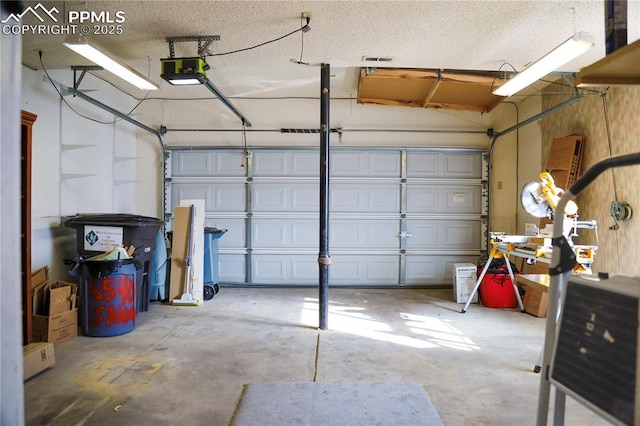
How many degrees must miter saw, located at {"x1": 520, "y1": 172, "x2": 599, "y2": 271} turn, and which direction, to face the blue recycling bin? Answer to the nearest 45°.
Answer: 0° — it already faces it

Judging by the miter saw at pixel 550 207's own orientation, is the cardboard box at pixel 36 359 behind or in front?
in front

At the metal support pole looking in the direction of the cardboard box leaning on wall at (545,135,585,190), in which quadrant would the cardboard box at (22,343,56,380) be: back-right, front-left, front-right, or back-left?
back-right

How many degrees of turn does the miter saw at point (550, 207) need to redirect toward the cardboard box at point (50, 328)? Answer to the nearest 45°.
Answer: approximately 45° to its left

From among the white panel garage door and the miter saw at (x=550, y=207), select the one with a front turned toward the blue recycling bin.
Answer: the miter saw

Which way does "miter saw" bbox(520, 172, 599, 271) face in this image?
to the viewer's left
